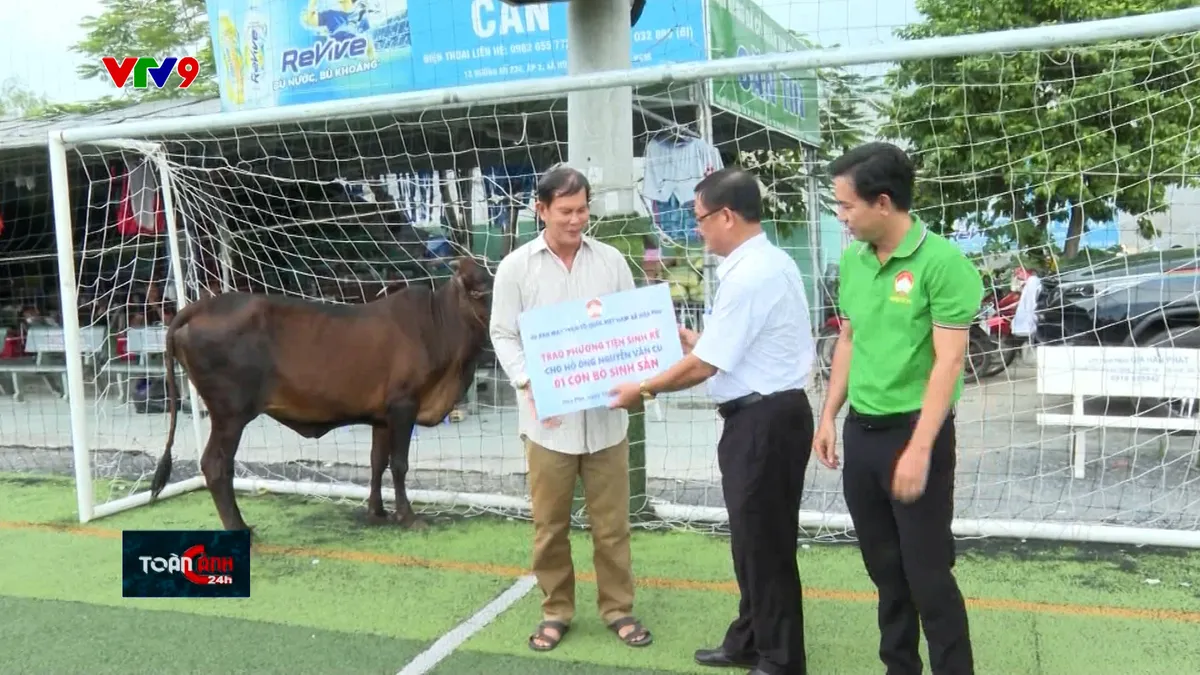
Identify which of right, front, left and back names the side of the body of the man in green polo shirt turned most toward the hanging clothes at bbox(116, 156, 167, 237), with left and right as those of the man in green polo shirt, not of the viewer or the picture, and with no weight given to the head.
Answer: right

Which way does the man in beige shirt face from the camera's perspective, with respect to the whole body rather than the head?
toward the camera

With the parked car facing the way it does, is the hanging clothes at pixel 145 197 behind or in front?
in front

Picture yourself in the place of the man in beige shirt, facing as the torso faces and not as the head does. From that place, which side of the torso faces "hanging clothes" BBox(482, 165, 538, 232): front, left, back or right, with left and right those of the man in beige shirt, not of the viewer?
back

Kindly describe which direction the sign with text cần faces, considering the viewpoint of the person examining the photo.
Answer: facing the viewer

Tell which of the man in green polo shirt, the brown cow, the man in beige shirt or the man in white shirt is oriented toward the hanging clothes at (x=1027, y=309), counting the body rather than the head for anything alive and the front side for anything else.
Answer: the brown cow

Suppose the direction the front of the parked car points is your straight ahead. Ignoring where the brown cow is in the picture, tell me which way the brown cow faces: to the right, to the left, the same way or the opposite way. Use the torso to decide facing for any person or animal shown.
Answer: the opposite way

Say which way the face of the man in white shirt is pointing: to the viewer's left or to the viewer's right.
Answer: to the viewer's left

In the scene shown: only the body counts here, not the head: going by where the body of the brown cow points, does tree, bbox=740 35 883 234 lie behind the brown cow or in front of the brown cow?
in front

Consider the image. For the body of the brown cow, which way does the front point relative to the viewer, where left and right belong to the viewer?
facing to the right of the viewer

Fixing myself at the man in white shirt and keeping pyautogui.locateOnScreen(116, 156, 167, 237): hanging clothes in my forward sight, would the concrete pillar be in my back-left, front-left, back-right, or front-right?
front-right

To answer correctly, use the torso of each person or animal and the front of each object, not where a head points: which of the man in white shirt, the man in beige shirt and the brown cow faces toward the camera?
the man in beige shirt

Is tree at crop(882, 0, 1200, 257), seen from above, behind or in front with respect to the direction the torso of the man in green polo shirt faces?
behind

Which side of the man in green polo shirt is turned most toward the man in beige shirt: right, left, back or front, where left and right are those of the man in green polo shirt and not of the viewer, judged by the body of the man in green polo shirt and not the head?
right

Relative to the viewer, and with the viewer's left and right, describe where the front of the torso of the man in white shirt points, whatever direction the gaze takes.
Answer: facing to the left of the viewer

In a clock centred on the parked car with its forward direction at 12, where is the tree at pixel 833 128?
The tree is roughly at 1 o'clock from the parked car.
